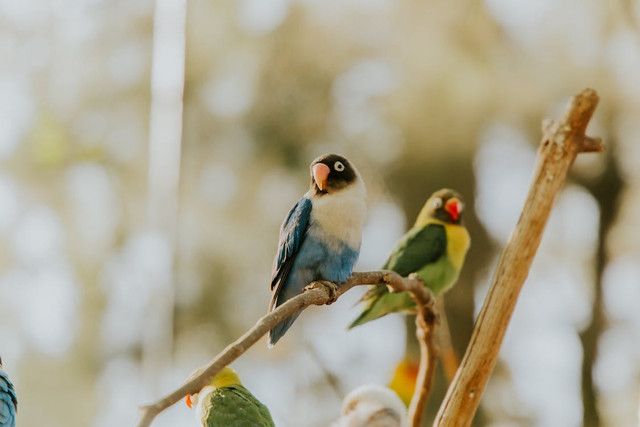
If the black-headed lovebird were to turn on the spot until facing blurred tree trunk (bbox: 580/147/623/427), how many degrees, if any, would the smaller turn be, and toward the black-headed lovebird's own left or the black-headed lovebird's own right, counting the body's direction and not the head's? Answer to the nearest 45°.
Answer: approximately 90° to the black-headed lovebird's own left

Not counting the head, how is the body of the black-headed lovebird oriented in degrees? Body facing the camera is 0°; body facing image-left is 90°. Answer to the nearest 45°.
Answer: approximately 315°

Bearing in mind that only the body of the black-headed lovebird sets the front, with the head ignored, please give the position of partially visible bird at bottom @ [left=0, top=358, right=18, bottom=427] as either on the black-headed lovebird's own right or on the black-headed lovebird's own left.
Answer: on the black-headed lovebird's own right

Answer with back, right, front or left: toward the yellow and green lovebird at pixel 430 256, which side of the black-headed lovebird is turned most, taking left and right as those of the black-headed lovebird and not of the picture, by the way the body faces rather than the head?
left
